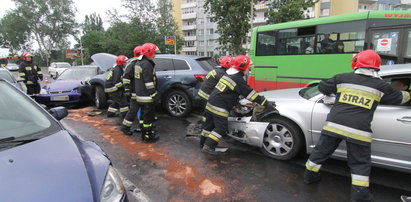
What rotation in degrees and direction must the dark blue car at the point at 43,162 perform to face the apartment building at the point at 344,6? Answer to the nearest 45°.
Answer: approximately 90° to its left

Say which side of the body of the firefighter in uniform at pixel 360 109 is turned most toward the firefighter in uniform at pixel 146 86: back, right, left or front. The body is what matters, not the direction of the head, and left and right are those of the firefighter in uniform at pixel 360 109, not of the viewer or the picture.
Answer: left

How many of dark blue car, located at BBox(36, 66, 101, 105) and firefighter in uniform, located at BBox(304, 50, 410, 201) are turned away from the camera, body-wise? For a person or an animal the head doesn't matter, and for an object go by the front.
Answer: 1

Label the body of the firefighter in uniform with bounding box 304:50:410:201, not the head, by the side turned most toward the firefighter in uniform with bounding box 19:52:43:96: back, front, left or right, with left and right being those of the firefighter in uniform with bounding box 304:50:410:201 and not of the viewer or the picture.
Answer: left

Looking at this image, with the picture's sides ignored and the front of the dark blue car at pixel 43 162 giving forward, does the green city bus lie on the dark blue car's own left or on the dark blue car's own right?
on the dark blue car's own left

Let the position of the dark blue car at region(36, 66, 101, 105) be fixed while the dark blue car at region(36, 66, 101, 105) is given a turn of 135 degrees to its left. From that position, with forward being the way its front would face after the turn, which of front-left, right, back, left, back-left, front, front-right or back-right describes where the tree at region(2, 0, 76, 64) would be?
left

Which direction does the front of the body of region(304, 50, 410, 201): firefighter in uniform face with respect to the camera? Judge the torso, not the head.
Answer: away from the camera

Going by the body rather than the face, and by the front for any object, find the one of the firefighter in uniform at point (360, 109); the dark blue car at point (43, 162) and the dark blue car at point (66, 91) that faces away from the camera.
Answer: the firefighter in uniform

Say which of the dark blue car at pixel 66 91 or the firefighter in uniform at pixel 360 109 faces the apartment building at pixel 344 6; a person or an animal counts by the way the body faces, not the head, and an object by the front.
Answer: the firefighter in uniform

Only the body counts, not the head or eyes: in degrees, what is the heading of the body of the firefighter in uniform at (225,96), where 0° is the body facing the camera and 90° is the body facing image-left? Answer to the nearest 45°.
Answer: approximately 225°

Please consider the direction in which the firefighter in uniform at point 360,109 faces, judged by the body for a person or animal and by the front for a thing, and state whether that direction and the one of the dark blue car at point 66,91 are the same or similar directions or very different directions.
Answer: very different directions

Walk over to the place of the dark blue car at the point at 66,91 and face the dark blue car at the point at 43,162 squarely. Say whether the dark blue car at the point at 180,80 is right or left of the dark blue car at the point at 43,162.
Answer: left
